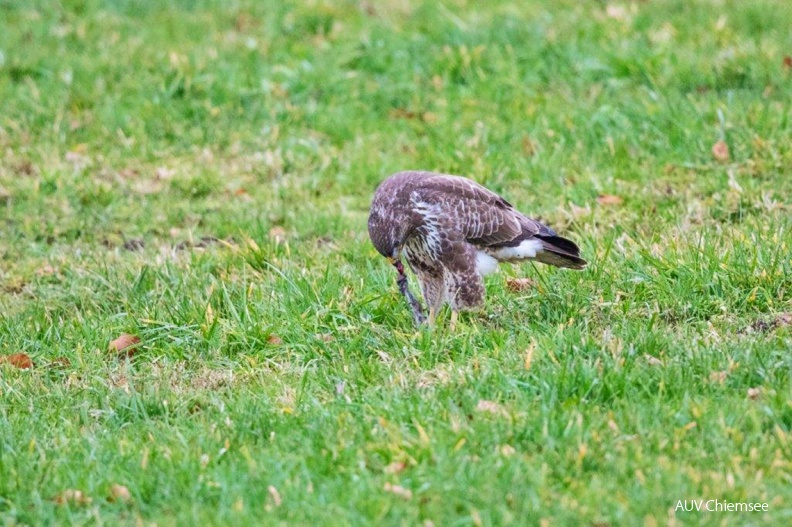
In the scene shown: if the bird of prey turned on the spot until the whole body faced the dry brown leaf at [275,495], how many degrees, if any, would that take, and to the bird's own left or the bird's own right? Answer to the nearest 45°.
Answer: approximately 90° to the bird's own left

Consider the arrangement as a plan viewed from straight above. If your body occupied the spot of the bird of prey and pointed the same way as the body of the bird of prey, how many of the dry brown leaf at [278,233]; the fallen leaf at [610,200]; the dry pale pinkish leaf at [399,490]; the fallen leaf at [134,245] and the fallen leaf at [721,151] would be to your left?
1

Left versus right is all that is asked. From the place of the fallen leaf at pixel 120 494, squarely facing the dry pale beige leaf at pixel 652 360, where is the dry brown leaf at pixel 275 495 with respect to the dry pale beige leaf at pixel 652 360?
right

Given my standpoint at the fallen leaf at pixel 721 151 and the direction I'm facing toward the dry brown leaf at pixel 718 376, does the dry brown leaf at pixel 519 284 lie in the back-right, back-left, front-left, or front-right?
front-right

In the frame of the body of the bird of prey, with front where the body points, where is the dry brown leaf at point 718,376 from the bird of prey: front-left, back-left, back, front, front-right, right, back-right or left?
back-left

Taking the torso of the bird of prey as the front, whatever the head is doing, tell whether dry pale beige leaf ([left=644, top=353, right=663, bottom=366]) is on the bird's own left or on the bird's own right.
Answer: on the bird's own left

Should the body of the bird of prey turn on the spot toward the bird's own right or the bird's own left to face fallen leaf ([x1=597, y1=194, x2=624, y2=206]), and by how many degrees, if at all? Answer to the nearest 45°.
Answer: approximately 135° to the bird's own right

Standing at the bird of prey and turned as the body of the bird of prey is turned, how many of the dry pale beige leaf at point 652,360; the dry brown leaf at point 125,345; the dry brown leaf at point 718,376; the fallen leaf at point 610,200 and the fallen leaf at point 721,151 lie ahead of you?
1

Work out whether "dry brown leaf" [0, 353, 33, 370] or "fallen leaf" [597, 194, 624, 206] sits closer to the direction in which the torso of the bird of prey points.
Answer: the dry brown leaf

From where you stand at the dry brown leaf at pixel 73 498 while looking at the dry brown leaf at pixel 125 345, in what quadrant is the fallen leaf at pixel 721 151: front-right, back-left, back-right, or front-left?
front-right

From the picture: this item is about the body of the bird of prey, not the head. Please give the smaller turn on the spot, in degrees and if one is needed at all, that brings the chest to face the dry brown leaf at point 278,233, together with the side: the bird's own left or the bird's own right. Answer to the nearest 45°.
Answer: approximately 45° to the bird's own right

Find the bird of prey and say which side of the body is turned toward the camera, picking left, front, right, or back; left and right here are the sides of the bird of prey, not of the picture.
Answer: left

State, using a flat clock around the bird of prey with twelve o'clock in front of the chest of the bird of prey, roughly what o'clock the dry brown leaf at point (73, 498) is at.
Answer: The dry brown leaf is roughly at 10 o'clock from the bird of prey.

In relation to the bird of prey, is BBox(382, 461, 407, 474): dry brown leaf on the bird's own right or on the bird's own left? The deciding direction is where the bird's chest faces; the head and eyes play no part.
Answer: on the bird's own left

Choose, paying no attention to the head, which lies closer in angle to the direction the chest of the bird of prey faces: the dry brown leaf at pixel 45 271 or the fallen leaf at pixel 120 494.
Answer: the dry brown leaf

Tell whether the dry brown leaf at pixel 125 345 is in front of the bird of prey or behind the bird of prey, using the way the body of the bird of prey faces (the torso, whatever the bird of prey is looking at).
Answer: in front
